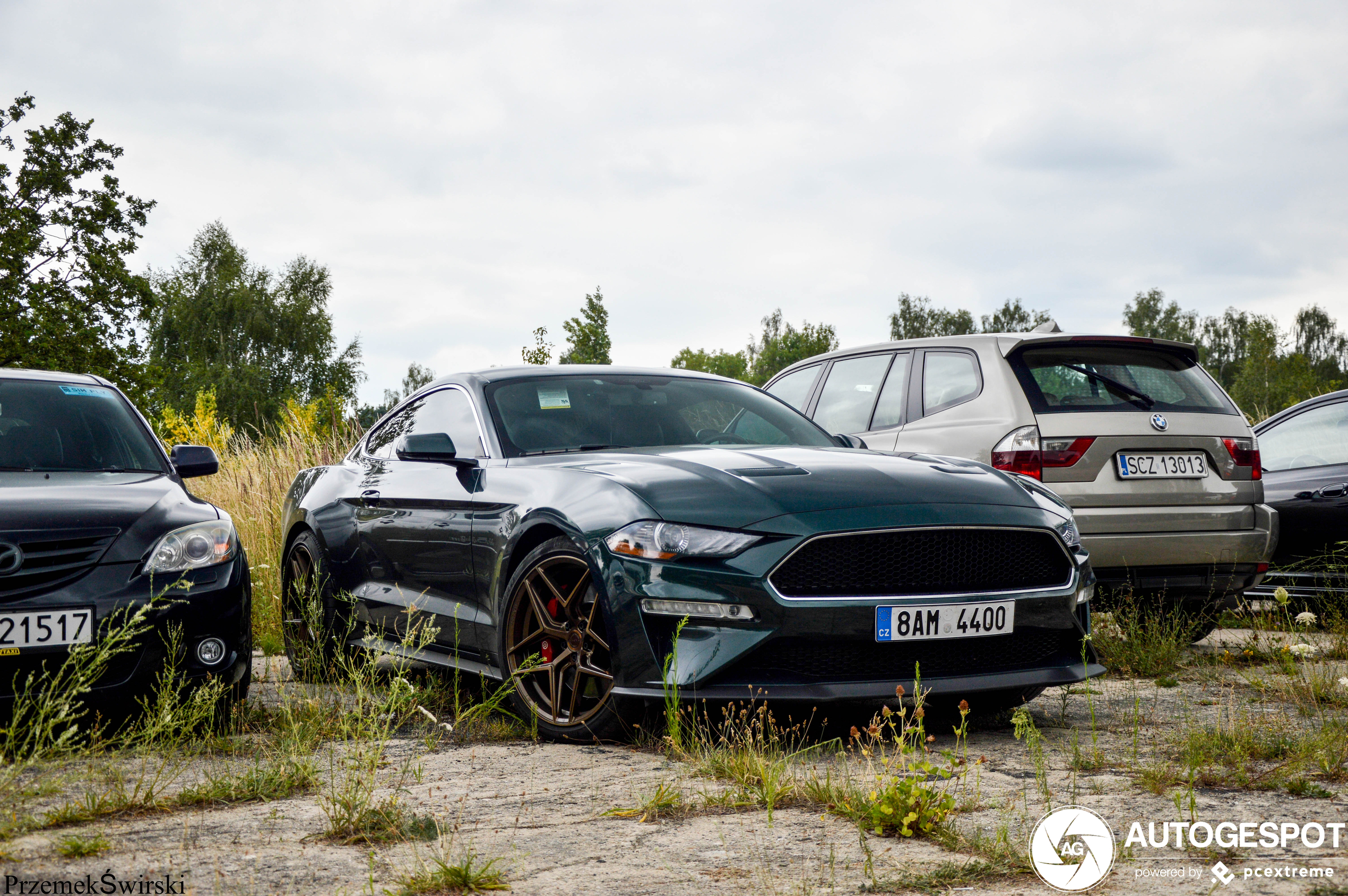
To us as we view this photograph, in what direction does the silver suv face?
facing away from the viewer and to the left of the viewer

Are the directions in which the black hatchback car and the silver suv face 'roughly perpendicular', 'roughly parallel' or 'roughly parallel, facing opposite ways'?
roughly parallel, facing opposite ways

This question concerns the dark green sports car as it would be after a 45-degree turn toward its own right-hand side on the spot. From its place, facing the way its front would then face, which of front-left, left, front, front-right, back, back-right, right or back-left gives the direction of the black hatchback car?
right

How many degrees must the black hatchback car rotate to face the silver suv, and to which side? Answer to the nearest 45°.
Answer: approximately 90° to its left

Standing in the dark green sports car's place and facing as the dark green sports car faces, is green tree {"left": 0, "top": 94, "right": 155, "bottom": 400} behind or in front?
behind

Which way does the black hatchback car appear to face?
toward the camera

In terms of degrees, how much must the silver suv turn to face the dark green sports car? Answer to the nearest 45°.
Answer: approximately 90° to its left

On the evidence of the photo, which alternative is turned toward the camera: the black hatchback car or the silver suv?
the black hatchback car

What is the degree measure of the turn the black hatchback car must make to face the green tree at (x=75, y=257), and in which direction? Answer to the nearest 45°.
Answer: approximately 180°

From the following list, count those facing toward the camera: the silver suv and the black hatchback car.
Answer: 1

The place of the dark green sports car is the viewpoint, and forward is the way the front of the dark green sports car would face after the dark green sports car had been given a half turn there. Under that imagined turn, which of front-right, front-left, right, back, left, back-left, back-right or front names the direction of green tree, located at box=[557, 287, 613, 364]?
front-right

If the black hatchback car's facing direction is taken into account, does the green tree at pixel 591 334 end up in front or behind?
behind

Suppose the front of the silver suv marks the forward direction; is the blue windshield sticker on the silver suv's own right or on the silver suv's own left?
on the silver suv's own left

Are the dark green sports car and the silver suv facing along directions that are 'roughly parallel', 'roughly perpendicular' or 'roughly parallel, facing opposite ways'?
roughly parallel, facing opposite ways

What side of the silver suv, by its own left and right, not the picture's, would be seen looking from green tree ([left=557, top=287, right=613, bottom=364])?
front

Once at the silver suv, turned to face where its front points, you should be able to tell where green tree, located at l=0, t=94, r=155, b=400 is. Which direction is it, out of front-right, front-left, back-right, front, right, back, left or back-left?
front
